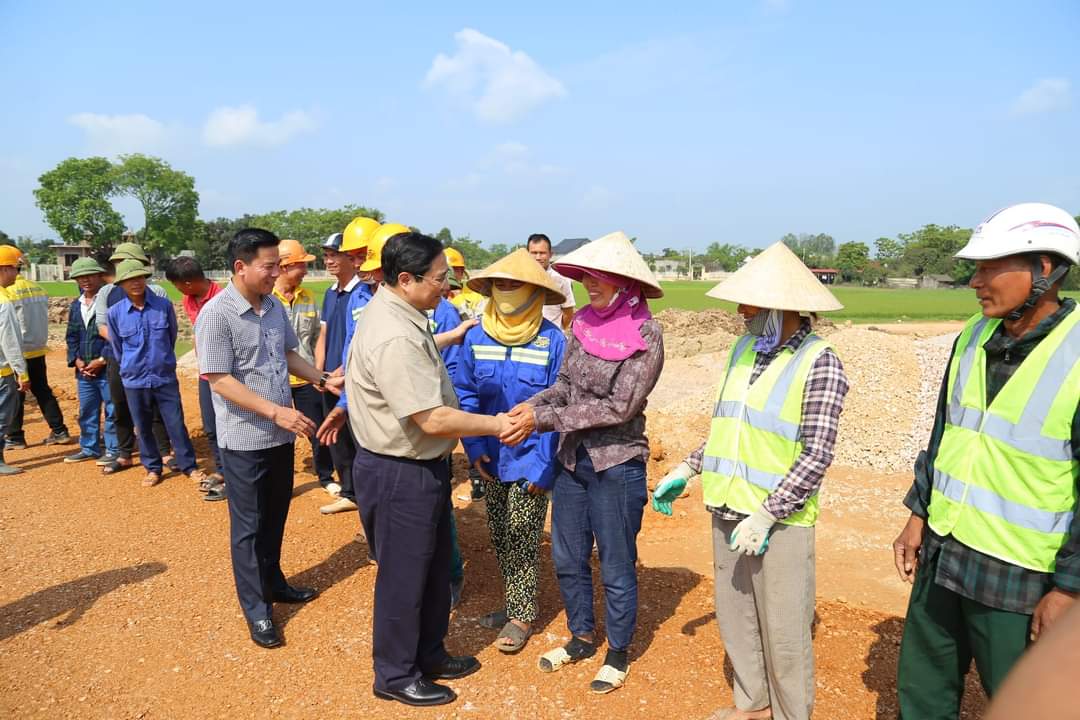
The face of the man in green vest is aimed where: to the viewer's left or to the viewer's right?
to the viewer's left

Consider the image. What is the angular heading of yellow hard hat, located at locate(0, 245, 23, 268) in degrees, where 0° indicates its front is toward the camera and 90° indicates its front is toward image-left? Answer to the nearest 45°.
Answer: approximately 270°

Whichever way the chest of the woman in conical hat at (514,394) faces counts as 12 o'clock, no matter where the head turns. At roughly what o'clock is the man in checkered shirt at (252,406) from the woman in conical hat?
The man in checkered shirt is roughly at 3 o'clock from the woman in conical hat.

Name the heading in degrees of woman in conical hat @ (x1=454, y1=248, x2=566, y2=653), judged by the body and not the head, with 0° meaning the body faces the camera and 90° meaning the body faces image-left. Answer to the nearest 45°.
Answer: approximately 0°

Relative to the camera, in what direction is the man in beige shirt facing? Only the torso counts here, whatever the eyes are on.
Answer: to the viewer's right

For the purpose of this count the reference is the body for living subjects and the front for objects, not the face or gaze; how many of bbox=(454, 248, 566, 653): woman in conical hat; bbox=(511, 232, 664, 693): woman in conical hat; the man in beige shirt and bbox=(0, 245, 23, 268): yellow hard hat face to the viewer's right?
2

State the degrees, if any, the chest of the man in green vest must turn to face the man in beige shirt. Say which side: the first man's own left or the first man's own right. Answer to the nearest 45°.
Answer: approximately 45° to the first man's own right

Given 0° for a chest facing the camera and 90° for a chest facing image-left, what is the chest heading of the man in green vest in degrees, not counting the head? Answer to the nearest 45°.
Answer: approximately 45°

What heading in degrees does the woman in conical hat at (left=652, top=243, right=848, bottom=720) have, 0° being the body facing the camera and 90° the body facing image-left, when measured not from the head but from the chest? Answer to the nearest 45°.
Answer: approximately 45°

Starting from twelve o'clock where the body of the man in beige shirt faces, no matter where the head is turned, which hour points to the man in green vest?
The man in green vest is roughly at 1 o'clock from the man in beige shirt.

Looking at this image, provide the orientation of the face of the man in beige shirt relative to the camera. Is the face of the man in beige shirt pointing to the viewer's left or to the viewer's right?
to the viewer's right
